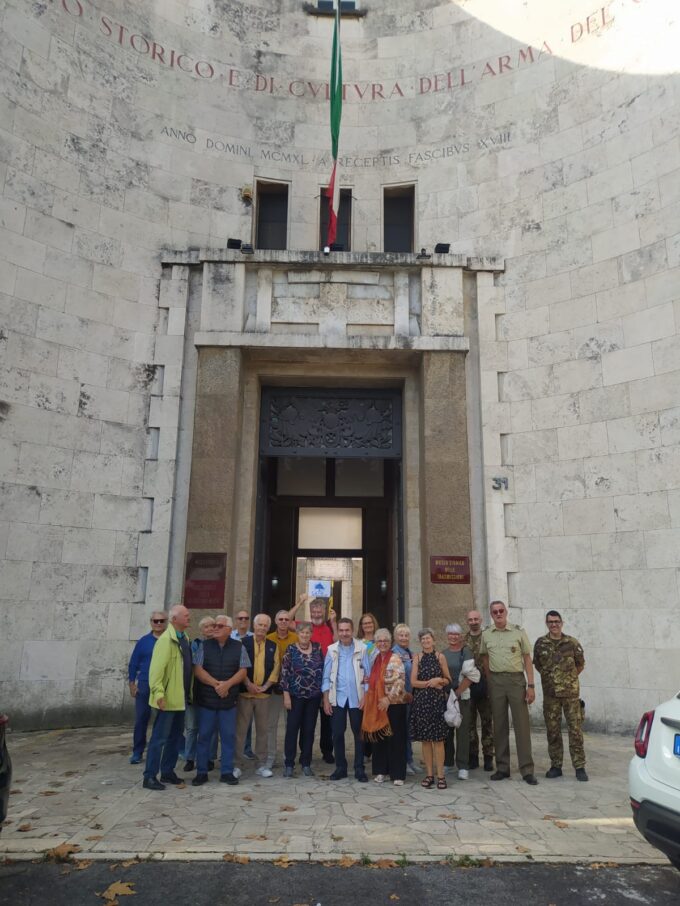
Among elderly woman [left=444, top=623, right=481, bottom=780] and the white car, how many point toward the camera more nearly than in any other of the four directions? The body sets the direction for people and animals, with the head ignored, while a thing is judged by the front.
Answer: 1

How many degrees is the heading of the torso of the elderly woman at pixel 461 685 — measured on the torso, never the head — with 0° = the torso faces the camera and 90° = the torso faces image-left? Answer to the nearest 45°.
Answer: approximately 0°

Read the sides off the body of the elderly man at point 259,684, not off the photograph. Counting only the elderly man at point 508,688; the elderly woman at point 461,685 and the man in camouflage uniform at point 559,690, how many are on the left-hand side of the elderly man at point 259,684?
3

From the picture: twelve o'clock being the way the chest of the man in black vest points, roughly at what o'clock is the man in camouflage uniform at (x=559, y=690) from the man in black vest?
The man in camouflage uniform is roughly at 9 o'clock from the man in black vest.

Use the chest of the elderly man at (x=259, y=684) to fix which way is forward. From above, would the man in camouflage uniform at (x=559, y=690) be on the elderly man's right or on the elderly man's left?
on the elderly man's left

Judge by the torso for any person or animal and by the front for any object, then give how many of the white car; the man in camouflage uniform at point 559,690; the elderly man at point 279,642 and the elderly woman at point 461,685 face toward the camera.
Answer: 3

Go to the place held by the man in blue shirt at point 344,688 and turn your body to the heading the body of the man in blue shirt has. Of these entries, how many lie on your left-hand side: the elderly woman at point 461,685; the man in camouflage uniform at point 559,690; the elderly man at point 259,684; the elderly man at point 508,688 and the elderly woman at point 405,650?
4

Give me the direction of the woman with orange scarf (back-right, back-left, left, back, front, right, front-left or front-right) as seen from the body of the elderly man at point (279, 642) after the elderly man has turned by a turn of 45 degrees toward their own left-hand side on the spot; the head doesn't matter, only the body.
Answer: front
